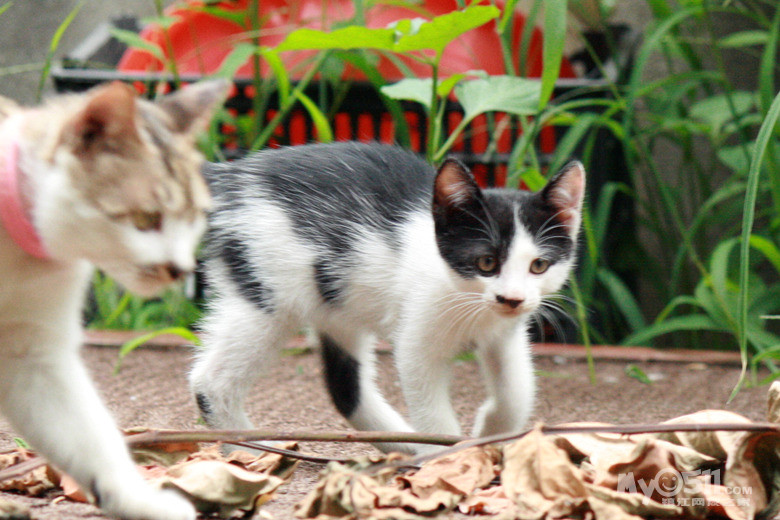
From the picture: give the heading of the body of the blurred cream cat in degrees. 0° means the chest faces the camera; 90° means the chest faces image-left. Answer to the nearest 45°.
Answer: approximately 270°

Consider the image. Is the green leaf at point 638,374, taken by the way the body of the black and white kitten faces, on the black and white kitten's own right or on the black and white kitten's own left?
on the black and white kitten's own left

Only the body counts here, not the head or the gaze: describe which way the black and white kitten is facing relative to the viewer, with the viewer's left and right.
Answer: facing the viewer and to the right of the viewer

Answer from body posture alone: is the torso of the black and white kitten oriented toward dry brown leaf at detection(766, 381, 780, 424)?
yes

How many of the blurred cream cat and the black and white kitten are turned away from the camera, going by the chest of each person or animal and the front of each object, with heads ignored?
0

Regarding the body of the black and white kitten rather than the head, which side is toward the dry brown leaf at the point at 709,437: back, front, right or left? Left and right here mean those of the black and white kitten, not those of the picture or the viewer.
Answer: front
